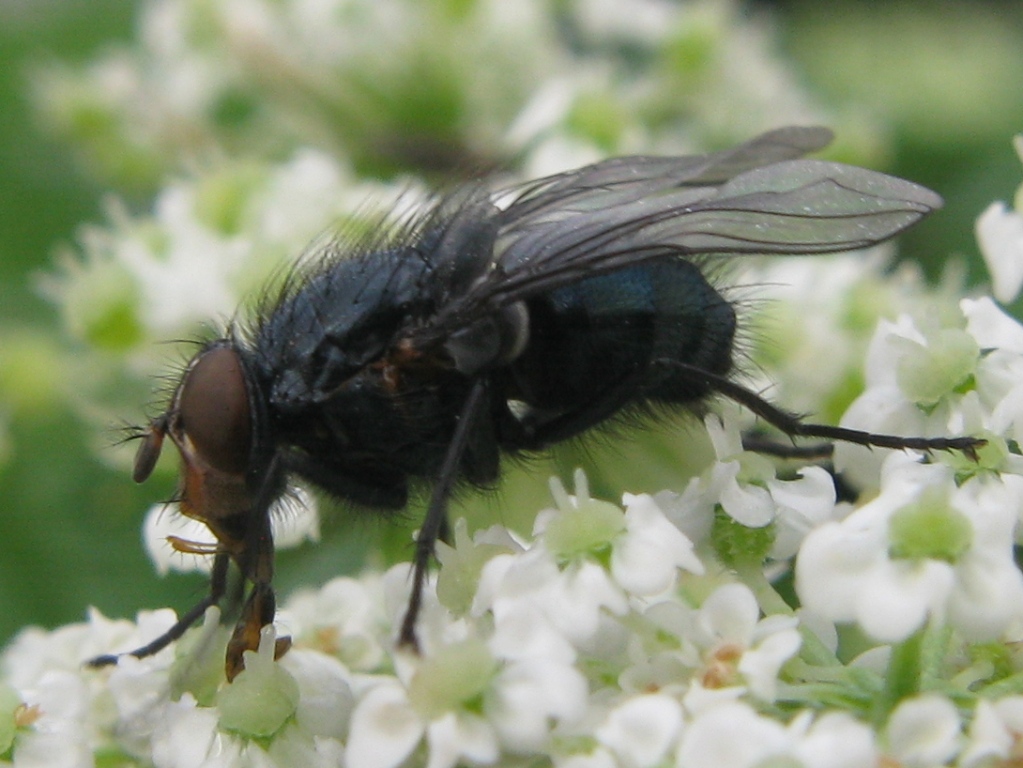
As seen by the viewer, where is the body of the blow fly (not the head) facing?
to the viewer's left

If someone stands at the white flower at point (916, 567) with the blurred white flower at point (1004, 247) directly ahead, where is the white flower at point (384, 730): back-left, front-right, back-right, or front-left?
back-left
